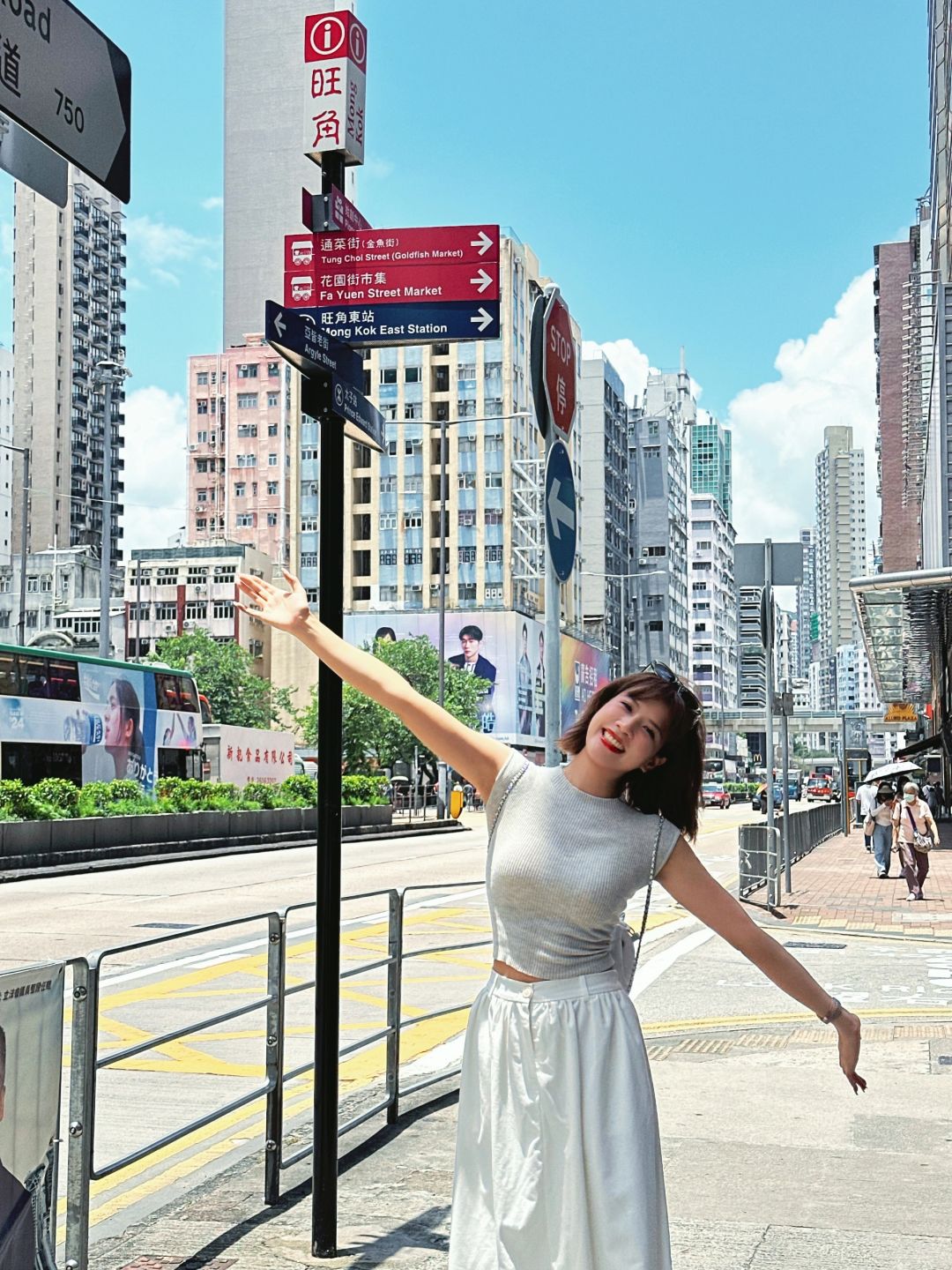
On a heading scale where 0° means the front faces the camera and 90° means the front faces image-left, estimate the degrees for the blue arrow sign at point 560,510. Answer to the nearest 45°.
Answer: approximately 270°

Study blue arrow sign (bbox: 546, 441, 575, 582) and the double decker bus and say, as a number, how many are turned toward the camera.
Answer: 0

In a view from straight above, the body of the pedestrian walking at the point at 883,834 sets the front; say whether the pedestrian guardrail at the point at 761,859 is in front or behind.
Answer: in front

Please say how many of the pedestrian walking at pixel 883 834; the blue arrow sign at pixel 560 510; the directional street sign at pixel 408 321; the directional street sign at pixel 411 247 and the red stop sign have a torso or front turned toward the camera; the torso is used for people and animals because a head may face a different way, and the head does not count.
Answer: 3

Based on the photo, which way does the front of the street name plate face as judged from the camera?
facing the viewer and to the right of the viewer

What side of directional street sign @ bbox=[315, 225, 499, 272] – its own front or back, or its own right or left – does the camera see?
front

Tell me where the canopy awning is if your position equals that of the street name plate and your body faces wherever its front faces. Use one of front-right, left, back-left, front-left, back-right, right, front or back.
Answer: left

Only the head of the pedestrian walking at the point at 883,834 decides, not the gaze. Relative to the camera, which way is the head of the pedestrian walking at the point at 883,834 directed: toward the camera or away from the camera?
toward the camera

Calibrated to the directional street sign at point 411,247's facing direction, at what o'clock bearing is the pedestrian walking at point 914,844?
The pedestrian walking is roughly at 7 o'clock from the directional street sign.

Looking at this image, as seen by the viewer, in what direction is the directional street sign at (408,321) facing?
toward the camera

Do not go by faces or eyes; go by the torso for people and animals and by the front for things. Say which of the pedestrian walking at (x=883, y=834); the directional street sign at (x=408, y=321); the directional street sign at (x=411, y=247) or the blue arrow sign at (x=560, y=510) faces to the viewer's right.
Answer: the blue arrow sign

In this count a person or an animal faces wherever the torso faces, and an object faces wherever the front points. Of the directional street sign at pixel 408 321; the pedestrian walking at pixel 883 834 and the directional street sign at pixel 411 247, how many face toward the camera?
3
